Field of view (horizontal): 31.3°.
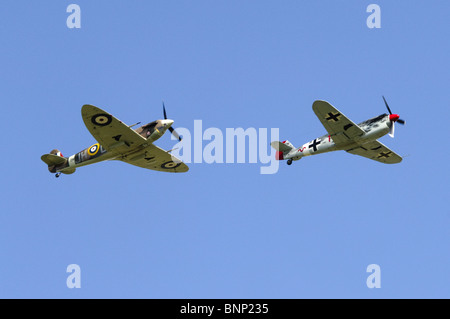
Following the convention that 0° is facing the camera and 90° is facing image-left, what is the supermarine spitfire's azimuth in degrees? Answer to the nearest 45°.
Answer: approximately 315°

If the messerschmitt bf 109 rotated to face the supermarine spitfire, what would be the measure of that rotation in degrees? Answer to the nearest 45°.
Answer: approximately 135° to its right

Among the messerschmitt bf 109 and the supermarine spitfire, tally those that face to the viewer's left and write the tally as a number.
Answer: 0

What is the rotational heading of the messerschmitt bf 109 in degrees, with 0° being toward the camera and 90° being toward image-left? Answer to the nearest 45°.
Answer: approximately 315°

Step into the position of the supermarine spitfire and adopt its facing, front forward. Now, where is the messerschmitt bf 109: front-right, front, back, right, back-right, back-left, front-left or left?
front-left
